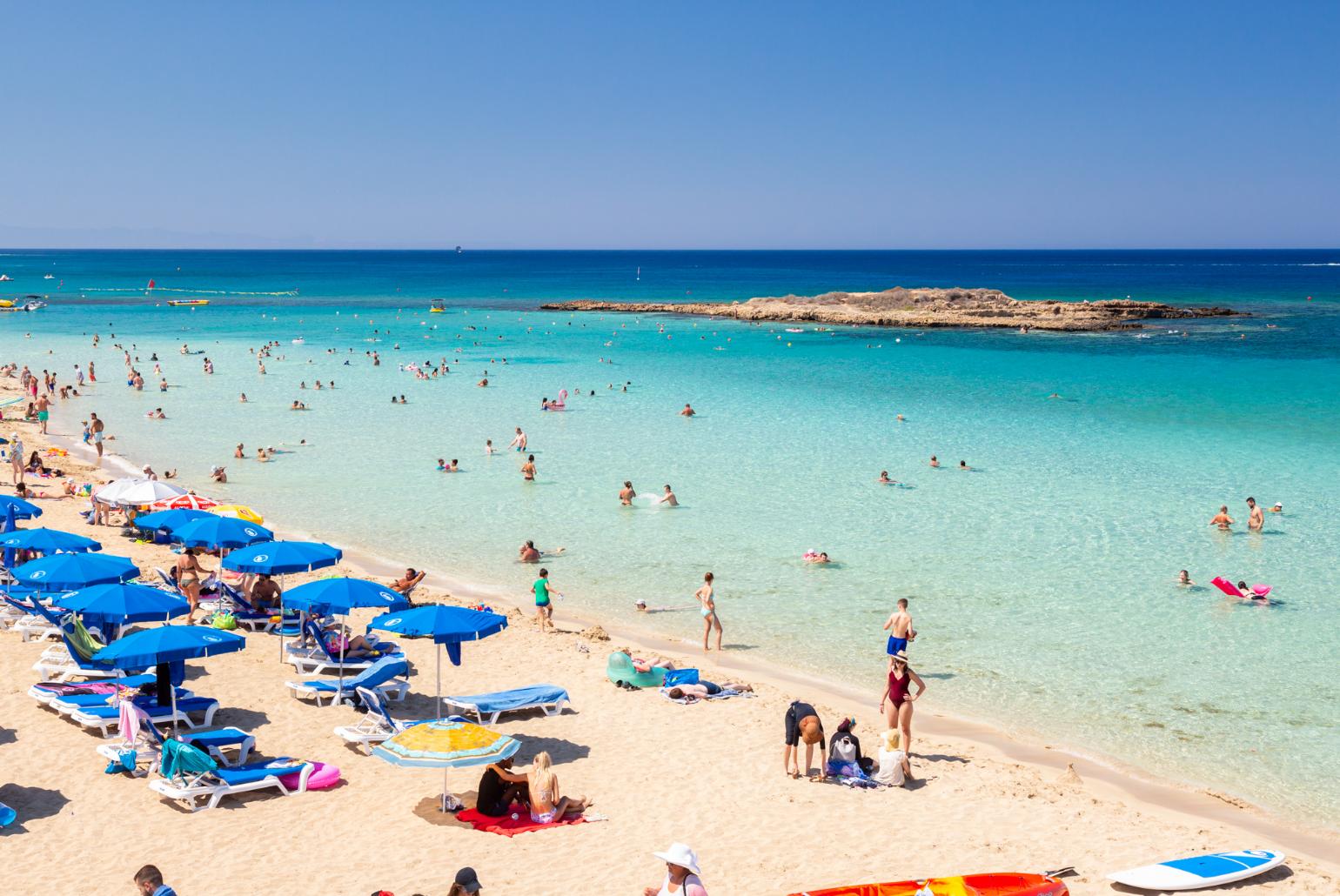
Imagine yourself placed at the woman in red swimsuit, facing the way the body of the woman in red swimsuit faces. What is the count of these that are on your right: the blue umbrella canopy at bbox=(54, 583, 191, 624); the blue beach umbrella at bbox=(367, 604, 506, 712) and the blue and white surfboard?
2

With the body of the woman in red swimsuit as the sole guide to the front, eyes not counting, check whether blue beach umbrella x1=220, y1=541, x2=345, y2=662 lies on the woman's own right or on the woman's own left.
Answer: on the woman's own right

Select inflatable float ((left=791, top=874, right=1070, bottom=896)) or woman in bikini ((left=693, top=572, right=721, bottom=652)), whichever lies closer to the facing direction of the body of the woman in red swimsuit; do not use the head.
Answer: the inflatable float

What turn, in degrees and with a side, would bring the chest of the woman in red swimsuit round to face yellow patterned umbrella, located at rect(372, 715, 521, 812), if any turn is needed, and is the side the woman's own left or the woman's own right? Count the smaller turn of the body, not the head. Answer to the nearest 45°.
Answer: approximately 45° to the woman's own right

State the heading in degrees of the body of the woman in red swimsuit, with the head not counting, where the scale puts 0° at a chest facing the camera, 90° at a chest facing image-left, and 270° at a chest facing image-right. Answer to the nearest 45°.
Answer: approximately 0°

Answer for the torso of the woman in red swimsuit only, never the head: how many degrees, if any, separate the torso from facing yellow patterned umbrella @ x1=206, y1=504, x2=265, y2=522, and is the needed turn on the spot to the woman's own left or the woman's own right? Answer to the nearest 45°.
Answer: approximately 135° to the woman's own right

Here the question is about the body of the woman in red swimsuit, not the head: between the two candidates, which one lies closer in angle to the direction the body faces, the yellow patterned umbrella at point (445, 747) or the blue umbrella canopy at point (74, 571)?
the yellow patterned umbrella

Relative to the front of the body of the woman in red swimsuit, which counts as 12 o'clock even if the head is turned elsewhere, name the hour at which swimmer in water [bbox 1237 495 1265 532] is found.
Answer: The swimmer in water is roughly at 7 o'clock from the woman in red swimsuit.

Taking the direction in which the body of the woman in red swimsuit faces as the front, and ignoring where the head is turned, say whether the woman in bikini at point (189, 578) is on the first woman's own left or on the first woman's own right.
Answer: on the first woman's own right

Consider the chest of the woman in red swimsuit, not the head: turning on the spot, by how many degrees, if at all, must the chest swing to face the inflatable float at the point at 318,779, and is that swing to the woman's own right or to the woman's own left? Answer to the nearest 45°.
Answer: approximately 45° to the woman's own right

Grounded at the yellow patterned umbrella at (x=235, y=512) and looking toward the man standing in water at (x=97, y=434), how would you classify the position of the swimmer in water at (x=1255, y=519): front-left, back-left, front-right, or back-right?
back-right

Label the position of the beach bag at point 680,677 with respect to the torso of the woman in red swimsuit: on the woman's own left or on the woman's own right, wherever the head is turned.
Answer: on the woman's own right

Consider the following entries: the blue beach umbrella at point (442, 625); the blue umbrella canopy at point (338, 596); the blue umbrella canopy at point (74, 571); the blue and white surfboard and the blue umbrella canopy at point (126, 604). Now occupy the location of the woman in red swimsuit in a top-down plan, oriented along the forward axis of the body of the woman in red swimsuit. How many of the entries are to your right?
4

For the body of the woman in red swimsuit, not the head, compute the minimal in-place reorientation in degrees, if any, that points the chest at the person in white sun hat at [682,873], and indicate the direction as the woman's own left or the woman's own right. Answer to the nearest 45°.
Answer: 0° — they already face them

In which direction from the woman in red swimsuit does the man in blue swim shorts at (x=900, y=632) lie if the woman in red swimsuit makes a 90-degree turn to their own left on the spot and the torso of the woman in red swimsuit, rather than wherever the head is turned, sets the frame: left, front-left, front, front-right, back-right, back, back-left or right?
left
